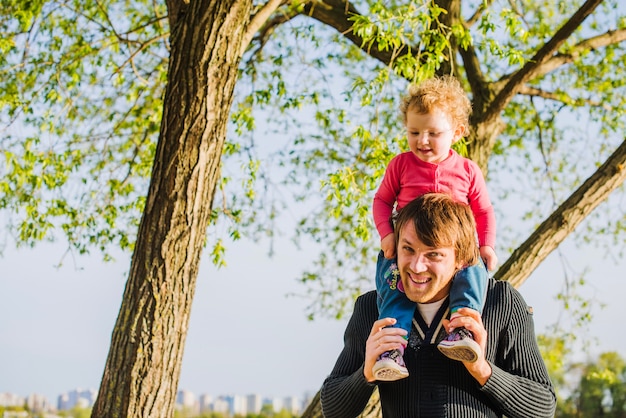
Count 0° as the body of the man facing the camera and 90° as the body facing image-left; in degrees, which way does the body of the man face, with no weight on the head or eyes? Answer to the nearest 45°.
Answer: approximately 0°
